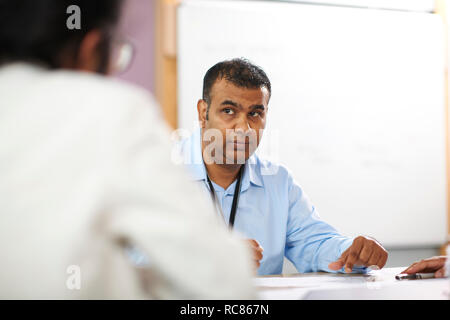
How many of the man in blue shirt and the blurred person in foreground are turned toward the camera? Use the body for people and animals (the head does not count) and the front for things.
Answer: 1

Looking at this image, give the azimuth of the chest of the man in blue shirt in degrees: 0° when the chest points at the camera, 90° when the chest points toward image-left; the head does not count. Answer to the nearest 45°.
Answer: approximately 0°

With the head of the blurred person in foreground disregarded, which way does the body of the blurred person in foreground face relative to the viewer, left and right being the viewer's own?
facing away from the viewer and to the right of the viewer

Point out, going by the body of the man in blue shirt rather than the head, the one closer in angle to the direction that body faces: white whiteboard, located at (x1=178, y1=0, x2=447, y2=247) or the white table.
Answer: the white table

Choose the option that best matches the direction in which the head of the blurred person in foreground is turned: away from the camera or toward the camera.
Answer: away from the camera
